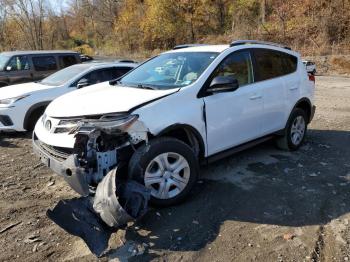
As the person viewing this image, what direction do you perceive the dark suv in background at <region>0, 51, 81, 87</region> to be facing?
facing the viewer and to the left of the viewer

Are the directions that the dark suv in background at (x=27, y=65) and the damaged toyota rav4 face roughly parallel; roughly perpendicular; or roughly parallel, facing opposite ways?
roughly parallel

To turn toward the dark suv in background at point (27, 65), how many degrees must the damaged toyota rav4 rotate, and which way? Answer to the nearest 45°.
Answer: approximately 90° to its right

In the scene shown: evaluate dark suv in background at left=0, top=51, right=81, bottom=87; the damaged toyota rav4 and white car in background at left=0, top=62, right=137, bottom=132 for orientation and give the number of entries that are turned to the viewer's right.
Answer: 0

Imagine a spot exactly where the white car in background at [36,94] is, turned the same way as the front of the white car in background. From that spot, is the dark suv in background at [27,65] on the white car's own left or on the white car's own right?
on the white car's own right

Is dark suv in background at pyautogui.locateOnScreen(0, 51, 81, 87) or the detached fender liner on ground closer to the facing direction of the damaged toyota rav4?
the detached fender liner on ground

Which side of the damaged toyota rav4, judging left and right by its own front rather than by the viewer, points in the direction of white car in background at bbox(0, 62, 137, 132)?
right

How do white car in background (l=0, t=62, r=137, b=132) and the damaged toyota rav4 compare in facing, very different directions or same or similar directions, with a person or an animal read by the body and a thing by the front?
same or similar directions

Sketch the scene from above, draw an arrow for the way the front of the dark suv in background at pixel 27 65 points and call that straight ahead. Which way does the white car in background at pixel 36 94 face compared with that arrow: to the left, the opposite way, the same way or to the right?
the same way

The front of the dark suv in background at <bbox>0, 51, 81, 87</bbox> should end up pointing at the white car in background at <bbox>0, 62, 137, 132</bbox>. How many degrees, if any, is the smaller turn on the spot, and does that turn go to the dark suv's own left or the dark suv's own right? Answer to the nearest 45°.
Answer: approximately 45° to the dark suv's own left

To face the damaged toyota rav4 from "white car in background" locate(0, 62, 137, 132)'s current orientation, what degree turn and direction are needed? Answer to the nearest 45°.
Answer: approximately 90° to its left

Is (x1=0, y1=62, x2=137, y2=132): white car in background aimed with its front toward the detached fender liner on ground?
no
